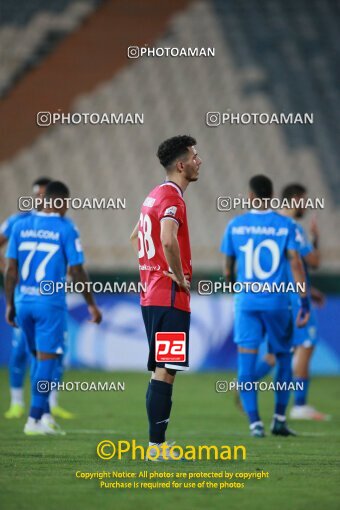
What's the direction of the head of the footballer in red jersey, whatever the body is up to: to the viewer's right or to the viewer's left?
to the viewer's right

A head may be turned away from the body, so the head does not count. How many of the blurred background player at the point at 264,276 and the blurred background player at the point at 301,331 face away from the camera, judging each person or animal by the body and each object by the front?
1

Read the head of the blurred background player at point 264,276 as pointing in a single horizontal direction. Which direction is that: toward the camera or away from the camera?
away from the camera

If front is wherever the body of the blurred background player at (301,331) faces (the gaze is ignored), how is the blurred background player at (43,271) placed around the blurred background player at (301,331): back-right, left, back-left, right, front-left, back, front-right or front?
back-right

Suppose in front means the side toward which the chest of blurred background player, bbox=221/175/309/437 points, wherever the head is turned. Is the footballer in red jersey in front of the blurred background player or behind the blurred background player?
behind

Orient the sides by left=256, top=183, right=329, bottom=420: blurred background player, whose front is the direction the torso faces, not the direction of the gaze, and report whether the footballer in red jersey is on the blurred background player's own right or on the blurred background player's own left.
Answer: on the blurred background player's own right

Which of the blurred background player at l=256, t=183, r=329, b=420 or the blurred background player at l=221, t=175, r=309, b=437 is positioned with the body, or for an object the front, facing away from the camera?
the blurred background player at l=221, t=175, r=309, b=437

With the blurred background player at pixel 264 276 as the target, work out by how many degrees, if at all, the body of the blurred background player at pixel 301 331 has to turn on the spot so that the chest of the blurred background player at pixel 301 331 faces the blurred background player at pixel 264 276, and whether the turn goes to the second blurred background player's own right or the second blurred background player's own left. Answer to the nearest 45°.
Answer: approximately 90° to the second blurred background player's own right

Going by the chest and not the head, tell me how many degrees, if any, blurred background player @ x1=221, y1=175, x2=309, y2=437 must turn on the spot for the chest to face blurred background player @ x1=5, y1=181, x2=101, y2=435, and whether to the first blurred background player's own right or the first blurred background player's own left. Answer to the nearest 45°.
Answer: approximately 90° to the first blurred background player's own left

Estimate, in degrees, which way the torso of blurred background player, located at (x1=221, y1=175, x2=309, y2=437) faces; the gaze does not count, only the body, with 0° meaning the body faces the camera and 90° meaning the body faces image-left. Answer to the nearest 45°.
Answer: approximately 180°

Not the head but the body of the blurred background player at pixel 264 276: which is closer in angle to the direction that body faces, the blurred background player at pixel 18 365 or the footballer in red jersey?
the blurred background player
